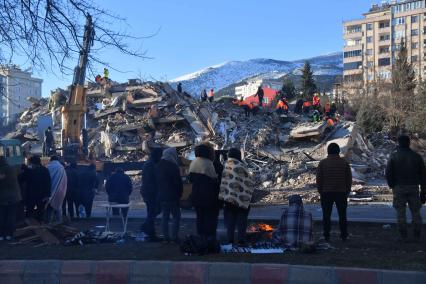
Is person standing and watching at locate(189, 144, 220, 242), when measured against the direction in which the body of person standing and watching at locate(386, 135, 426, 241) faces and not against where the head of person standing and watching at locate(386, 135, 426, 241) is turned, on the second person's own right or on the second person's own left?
on the second person's own left

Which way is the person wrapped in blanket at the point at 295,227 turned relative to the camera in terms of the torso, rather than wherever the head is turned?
away from the camera

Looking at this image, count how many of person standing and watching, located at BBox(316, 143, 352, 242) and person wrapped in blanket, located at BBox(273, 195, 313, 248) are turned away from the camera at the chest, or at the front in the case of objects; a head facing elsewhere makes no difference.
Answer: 2

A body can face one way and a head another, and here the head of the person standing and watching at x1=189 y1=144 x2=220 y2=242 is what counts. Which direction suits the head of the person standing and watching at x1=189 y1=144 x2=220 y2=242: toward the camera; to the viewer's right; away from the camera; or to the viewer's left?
away from the camera

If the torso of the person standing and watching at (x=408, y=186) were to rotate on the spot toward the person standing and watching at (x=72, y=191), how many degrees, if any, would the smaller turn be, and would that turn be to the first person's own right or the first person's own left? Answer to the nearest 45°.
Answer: approximately 90° to the first person's own left

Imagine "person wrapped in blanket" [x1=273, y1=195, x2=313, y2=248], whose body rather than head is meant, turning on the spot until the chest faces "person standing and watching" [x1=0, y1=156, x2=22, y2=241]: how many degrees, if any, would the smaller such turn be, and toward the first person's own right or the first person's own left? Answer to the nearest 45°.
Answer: approximately 90° to the first person's own left

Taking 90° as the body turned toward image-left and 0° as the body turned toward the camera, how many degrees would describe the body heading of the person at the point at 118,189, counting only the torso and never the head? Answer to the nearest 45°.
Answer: approximately 180°

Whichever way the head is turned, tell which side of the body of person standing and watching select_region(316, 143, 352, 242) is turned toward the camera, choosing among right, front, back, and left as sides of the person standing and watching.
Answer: back

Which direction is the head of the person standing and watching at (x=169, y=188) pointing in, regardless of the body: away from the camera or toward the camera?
away from the camera

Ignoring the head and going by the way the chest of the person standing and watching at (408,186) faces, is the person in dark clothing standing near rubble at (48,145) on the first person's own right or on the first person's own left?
on the first person's own left

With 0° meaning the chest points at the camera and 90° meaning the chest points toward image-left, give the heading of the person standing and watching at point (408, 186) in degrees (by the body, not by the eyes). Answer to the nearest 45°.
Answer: approximately 180°
